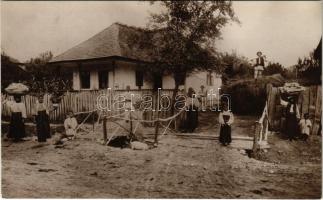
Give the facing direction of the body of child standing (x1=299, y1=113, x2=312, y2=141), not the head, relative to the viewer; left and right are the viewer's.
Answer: facing the viewer

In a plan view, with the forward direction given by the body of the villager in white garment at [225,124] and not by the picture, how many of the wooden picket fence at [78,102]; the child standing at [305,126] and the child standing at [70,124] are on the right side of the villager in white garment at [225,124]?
2

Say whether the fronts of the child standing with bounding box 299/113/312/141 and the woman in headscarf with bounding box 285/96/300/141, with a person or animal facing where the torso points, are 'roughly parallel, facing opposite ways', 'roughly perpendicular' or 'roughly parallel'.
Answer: roughly parallel

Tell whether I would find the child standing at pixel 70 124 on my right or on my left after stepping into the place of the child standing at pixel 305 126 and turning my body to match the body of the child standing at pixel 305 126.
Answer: on my right

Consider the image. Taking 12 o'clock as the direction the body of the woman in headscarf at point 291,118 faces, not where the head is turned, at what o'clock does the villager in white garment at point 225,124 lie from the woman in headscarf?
The villager in white garment is roughly at 2 o'clock from the woman in headscarf.

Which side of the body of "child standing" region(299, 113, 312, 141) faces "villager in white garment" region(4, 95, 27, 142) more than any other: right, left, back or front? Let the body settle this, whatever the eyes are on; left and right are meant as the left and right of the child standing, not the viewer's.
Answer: right

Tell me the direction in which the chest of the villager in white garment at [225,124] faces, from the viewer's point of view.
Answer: toward the camera

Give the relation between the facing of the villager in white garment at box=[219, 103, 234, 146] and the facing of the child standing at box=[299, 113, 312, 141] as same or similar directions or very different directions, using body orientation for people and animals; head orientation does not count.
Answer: same or similar directions

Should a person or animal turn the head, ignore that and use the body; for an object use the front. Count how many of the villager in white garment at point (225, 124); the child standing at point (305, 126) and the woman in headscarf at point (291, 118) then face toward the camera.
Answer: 3

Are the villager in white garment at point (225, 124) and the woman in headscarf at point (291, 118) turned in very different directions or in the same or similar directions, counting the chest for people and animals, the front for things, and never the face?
same or similar directions

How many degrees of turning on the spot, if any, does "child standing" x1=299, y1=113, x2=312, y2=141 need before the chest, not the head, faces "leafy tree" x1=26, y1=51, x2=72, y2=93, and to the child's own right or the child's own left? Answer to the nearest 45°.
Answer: approximately 90° to the child's own right

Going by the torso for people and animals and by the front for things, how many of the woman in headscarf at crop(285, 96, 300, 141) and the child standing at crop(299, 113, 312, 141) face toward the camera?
2

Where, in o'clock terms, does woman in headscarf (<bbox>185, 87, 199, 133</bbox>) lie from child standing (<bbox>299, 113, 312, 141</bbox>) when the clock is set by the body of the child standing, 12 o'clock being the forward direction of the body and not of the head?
The woman in headscarf is roughly at 3 o'clock from the child standing.

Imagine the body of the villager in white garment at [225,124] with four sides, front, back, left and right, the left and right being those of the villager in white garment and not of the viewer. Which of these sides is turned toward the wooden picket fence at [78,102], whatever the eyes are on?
right

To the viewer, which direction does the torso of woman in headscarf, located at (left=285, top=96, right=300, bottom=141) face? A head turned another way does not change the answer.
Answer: toward the camera

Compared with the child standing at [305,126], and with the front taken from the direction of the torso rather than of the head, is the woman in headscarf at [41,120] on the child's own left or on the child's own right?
on the child's own right
